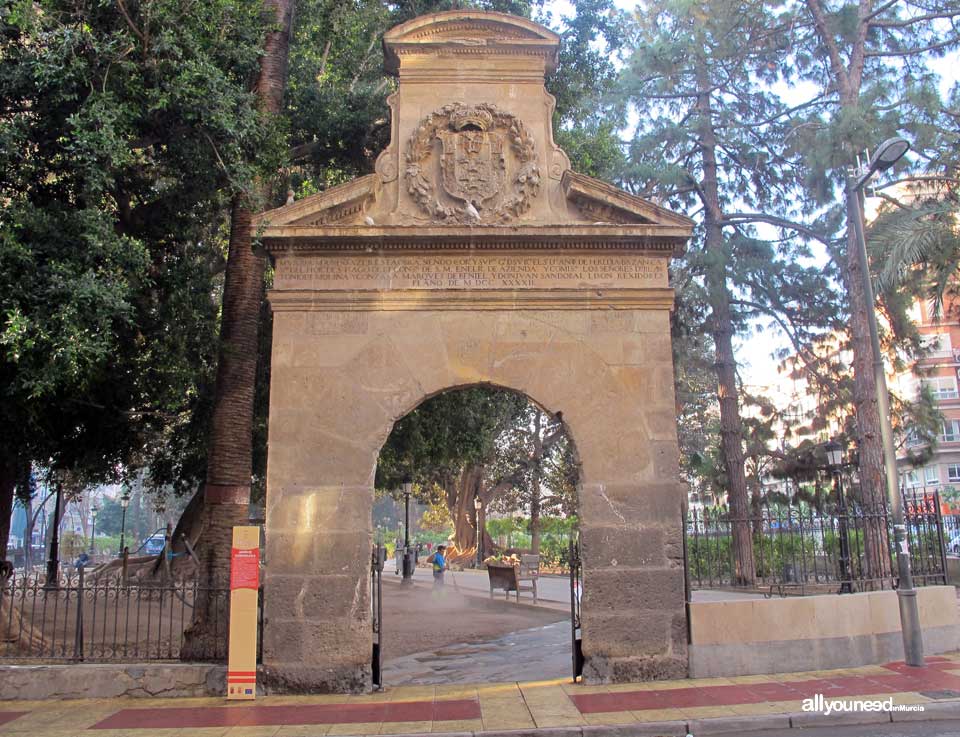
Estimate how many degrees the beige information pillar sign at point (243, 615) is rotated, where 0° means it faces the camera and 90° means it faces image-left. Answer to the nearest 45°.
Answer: approximately 0°

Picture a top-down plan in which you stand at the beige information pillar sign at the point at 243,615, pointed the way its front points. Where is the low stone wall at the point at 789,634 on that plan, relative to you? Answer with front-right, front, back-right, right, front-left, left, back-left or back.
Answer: left

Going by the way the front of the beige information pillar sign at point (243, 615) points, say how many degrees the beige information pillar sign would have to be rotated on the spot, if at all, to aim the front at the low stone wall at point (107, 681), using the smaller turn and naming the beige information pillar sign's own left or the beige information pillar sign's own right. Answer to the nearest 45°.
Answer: approximately 135° to the beige information pillar sign's own right

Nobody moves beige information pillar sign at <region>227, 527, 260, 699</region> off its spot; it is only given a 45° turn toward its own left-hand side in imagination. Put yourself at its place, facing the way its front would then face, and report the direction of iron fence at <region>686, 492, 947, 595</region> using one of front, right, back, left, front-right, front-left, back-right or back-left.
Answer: front-left

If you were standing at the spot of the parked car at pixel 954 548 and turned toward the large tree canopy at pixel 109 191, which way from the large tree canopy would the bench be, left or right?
right

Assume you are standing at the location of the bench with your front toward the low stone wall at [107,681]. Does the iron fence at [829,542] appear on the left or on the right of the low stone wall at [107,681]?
left

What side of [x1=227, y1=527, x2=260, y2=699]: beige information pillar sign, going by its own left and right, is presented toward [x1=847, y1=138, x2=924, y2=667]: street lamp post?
left

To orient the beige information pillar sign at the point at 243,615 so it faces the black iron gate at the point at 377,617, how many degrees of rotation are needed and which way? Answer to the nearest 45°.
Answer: approximately 90° to its left

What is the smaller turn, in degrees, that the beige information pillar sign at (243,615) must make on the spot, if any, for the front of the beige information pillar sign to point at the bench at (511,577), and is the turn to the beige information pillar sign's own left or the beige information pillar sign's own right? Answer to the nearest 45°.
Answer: approximately 135° to the beige information pillar sign's own left
